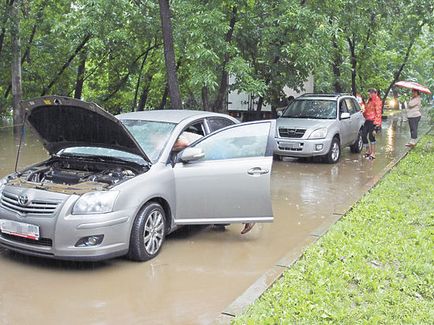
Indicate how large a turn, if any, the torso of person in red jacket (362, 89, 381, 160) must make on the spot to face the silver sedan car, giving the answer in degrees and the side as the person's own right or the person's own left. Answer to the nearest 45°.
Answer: approximately 45° to the person's own left

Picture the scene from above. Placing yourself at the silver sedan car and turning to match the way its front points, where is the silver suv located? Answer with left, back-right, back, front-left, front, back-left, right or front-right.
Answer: back

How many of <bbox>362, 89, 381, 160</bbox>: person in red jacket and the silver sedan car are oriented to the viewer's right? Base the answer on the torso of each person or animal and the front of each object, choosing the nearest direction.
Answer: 0

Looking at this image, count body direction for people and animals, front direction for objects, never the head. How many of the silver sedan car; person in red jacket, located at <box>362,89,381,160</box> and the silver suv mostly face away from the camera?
0

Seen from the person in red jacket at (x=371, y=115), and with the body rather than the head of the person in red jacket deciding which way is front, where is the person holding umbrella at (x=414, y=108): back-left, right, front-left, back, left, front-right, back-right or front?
back

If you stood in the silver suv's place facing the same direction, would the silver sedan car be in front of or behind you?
in front

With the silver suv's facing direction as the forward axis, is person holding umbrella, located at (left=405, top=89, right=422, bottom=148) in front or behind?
behind

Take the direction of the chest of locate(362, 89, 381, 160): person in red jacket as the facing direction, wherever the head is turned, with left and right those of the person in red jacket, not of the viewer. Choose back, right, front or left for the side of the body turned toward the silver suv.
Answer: front

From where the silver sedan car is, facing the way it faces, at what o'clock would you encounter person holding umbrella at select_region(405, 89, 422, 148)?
The person holding umbrella is roughly at 6 o'clock from the silver sedan car.

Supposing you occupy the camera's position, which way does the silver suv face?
facing the viewer and to the left of the viewer

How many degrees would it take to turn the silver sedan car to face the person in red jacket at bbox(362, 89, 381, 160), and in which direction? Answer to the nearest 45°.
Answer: approximately 180°

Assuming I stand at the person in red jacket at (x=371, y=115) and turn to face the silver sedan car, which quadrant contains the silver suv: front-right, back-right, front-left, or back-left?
front-right

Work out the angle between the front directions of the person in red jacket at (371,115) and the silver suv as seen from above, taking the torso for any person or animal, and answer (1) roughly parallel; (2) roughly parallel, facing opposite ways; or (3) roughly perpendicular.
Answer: roughly parallel
